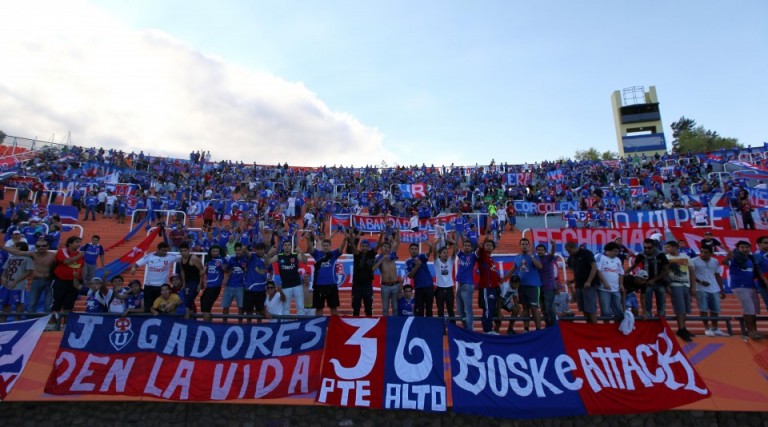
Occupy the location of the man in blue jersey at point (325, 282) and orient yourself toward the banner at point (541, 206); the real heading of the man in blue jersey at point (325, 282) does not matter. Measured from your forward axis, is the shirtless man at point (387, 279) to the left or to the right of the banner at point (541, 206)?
right

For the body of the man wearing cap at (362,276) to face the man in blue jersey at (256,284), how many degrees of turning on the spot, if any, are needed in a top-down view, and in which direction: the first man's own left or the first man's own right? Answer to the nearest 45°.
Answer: approximately 90° to the first man's own right

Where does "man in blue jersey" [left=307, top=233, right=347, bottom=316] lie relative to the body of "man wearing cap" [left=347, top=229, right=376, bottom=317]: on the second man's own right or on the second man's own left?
on the second man's own right

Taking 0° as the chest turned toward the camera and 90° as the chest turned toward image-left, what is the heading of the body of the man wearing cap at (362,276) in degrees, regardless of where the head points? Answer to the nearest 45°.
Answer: approximately 0°

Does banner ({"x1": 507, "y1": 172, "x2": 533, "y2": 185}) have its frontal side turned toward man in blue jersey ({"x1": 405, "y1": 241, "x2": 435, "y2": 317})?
yes

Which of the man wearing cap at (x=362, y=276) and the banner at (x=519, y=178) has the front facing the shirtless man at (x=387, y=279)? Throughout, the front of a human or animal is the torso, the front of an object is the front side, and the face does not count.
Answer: the banner

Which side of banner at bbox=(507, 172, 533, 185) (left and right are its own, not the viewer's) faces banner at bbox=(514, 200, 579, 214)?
front

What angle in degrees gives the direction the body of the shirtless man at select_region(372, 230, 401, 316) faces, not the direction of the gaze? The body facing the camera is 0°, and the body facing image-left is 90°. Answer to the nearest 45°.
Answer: approximately 0°
